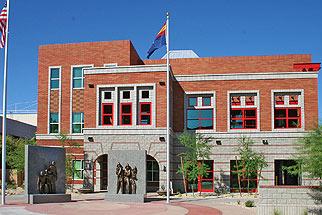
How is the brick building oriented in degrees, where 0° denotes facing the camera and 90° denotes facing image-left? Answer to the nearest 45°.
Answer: approximately 0°

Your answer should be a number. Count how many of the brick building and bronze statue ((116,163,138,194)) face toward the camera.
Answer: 2

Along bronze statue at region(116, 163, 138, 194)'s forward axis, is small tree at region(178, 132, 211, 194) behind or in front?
behind

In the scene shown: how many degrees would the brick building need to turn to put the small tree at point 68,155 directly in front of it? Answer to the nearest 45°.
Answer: approximately 90° to its right

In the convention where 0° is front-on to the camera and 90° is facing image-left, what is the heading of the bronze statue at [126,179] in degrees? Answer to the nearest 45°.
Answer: approximately 0°

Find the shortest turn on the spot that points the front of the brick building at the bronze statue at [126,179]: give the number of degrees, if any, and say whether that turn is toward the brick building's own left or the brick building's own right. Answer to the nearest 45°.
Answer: approximately 45° to the brick building's own right
